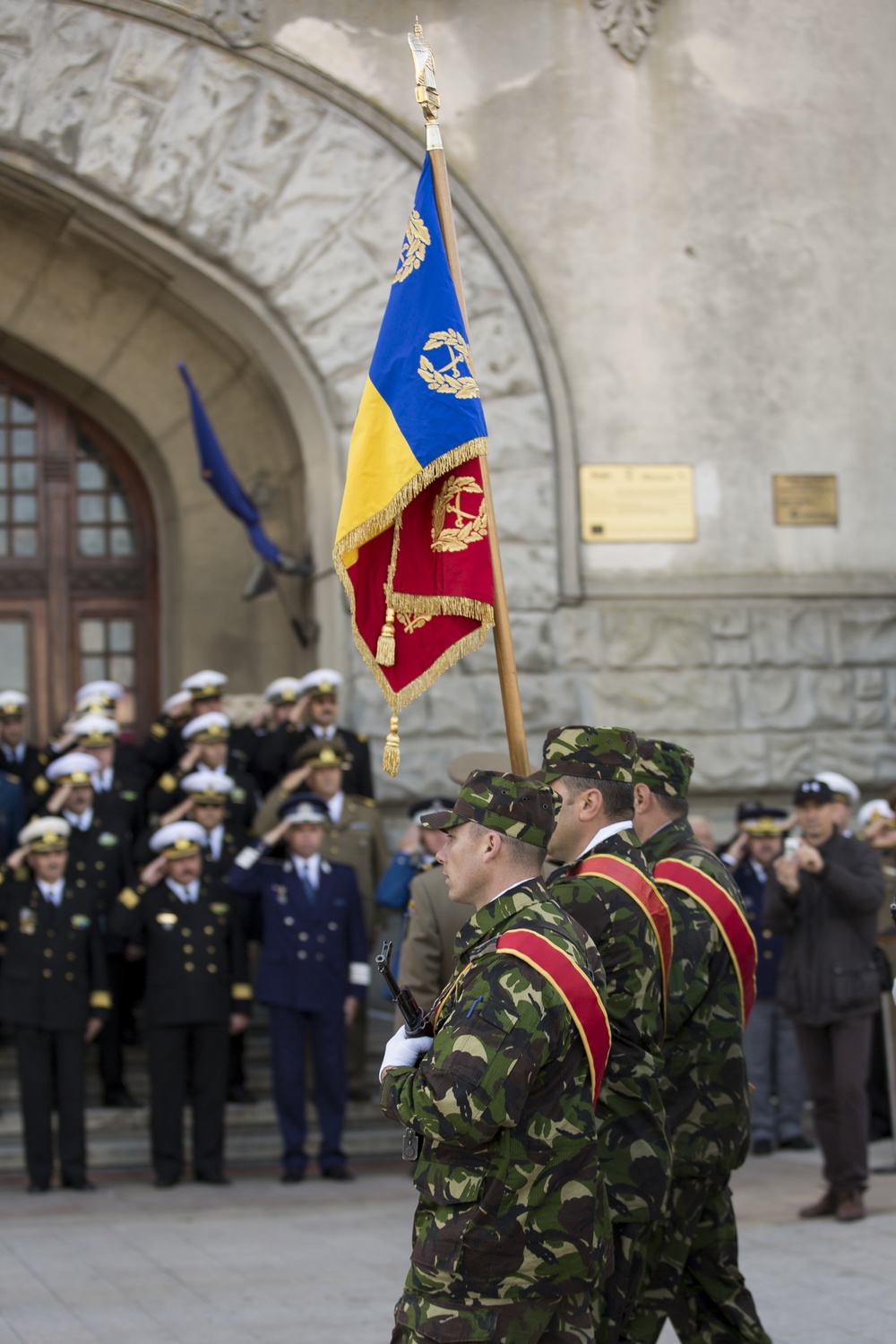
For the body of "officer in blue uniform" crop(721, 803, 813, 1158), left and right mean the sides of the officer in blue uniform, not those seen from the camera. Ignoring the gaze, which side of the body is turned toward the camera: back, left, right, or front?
front

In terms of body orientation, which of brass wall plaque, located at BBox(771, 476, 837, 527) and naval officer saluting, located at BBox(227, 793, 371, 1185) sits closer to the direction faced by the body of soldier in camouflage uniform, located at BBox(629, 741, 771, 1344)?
the naval officer saluting

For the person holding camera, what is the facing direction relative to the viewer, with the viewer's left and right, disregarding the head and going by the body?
facing the viewer and to the left of the viewer

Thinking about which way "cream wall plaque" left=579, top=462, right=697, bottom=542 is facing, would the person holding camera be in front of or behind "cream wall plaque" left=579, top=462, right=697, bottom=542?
in front

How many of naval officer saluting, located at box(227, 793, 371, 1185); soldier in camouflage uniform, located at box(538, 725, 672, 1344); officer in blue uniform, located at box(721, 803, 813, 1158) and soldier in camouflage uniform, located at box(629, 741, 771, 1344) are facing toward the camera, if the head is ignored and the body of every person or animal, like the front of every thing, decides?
2

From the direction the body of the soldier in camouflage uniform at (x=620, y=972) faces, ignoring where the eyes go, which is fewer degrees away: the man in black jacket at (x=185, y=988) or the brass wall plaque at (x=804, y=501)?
the man in black jacket

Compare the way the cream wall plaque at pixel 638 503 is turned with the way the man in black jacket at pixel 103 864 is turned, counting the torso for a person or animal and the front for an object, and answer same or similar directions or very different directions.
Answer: same or similar directions

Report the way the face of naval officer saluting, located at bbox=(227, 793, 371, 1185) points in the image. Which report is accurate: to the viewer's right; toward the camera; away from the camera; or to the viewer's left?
toward the camera

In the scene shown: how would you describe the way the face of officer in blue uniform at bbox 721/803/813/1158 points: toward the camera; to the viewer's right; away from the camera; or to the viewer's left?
toward the camera

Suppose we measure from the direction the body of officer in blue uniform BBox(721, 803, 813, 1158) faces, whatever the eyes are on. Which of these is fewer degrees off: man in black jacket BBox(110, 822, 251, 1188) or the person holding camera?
the person holding camera

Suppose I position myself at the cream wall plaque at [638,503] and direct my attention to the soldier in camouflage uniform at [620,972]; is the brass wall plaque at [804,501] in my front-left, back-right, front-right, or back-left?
back-left

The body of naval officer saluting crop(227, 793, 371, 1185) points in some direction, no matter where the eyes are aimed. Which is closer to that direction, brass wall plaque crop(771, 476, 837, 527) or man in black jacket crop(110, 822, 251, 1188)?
the man in black jacket

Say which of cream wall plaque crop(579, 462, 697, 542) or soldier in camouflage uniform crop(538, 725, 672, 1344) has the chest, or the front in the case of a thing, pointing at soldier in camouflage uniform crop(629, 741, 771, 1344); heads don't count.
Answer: the cream wall plaque

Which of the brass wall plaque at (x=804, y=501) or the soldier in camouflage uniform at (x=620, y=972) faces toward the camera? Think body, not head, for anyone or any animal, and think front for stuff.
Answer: the brass wall plaque

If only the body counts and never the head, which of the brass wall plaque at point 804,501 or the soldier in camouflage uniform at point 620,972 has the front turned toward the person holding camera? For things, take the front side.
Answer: the brass wall plaque

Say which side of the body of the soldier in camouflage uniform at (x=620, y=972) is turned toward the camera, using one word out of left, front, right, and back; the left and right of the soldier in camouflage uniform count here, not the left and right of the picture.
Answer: left

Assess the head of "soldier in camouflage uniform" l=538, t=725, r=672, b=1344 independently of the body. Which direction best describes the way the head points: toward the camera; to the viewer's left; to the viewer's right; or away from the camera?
to the viewer's left

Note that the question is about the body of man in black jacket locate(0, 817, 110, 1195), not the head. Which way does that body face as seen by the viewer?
toward the camera

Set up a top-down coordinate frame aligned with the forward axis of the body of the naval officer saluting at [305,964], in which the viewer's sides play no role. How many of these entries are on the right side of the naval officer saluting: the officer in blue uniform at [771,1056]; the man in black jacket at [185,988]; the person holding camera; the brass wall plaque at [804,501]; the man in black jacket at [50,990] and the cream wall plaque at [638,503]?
2
